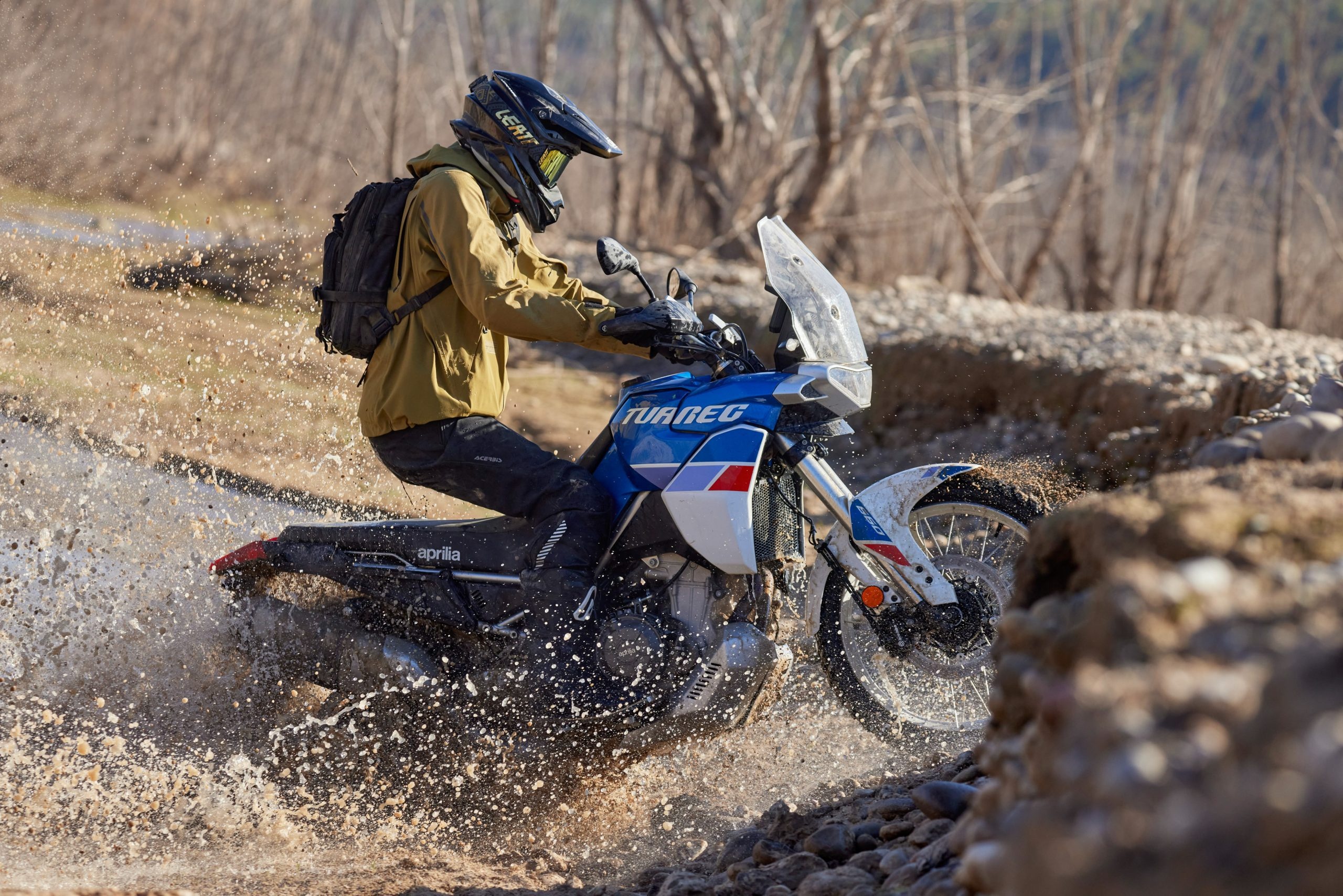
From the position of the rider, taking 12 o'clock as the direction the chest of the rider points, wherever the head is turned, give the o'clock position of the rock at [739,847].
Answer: The rock is roughly at 2 o'clock from the rider.

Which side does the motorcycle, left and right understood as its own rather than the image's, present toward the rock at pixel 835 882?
right

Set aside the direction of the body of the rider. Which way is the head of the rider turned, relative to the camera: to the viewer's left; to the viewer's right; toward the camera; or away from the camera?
to the viewer's right

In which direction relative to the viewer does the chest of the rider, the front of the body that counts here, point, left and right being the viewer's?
facing to the right of the viewer

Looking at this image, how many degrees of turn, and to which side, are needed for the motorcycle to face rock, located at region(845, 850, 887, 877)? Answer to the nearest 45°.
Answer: approximately 90° to its right

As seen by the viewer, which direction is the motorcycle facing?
to the viewer's right

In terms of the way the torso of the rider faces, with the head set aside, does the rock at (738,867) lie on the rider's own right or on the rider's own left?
on the rider's own right

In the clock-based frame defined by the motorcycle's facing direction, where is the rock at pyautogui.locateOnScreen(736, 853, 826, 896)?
The rock is roughly at 3 o'clock from the motorcycle.

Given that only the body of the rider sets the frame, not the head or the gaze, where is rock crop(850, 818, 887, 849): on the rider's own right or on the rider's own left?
on the rider's own right
